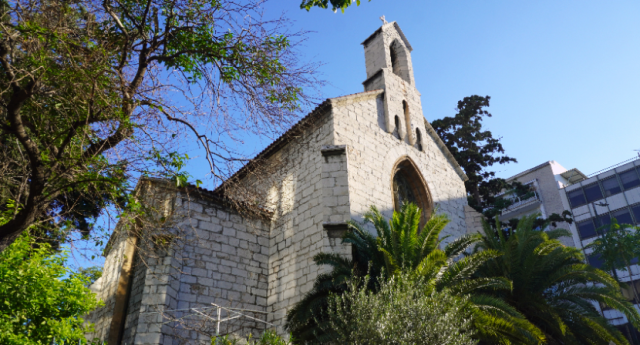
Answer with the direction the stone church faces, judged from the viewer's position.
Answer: facing the viewer and to the right of the viewer

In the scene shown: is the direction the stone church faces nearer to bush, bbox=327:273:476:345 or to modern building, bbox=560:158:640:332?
the bush

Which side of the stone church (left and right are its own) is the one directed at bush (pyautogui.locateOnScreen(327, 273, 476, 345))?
front

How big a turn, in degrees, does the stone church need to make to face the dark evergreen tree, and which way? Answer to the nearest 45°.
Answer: approximately 90° to its left

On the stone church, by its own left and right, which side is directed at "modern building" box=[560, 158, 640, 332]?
left

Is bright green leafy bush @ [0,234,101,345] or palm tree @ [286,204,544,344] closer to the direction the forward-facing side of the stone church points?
the palm tree

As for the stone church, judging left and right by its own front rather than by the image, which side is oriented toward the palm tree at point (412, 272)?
front

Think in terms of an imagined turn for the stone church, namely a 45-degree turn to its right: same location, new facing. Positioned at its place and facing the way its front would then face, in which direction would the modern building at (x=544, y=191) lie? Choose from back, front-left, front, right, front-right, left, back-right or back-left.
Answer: back-left

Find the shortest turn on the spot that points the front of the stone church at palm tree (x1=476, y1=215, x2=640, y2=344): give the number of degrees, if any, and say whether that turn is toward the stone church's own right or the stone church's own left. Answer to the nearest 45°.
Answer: approximately 45° to the stone church's own left

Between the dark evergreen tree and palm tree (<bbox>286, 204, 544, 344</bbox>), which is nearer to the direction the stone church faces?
the palm tree
